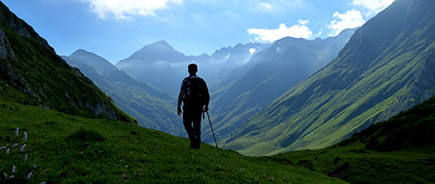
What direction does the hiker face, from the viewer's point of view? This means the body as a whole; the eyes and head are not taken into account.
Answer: away from the camera
